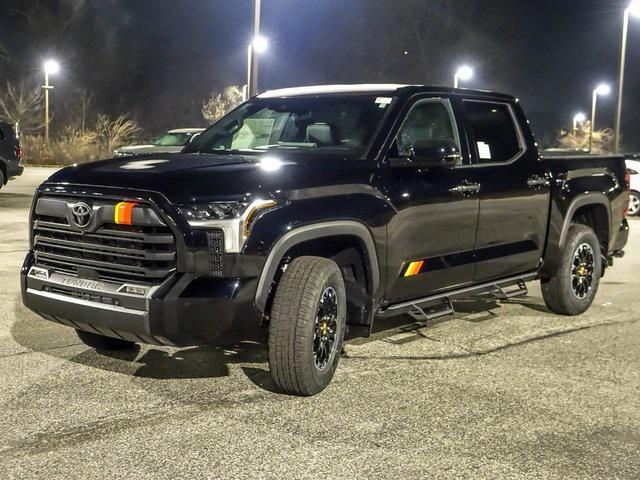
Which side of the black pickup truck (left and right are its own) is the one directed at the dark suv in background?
right

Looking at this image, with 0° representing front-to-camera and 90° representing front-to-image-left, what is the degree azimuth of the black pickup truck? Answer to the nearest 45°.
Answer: approximately 45°

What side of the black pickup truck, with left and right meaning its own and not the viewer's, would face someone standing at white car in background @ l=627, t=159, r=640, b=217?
back
